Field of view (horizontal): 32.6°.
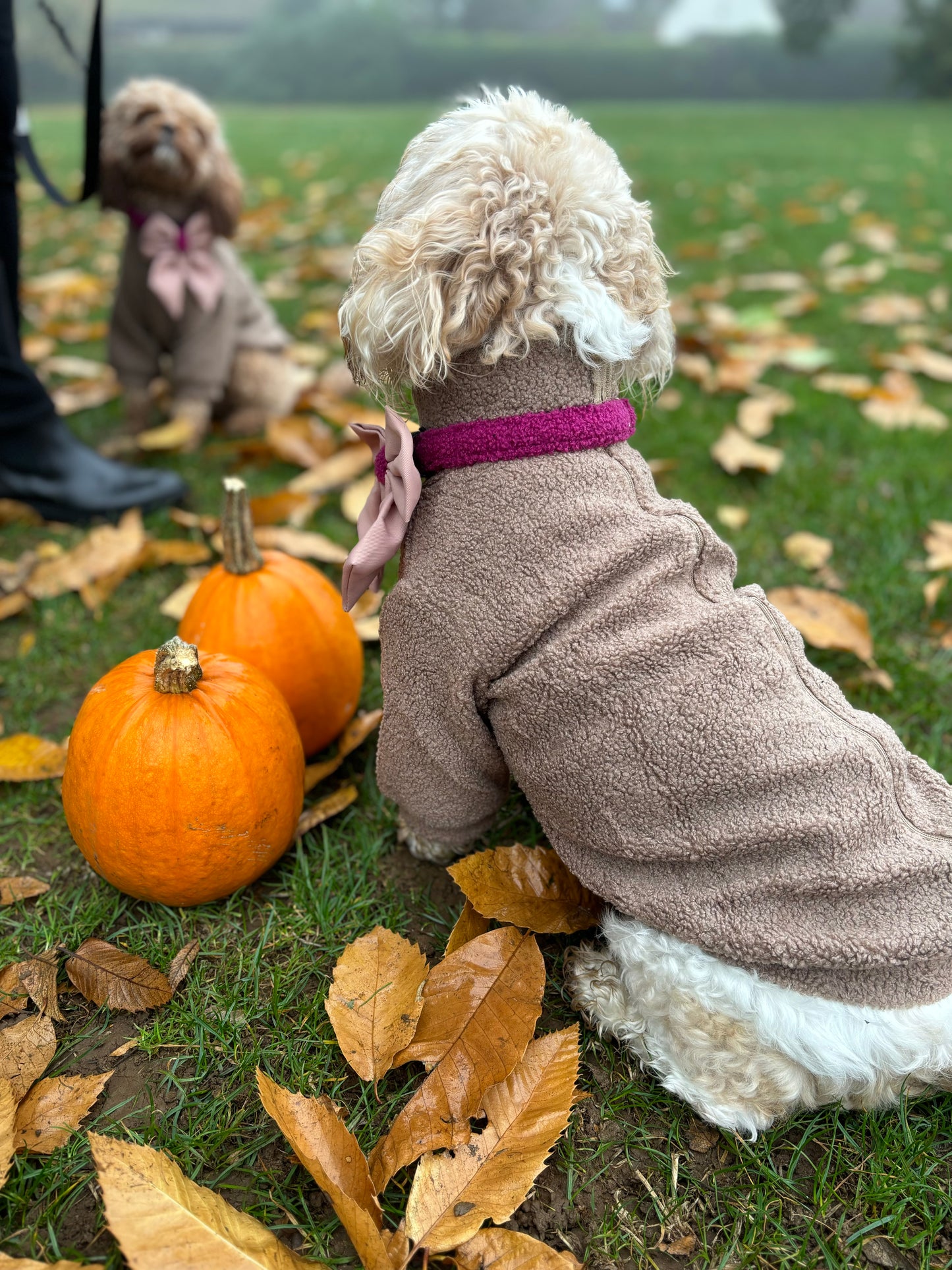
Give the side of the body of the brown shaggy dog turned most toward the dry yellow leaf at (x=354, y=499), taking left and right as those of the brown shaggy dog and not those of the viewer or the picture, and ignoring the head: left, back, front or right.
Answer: left

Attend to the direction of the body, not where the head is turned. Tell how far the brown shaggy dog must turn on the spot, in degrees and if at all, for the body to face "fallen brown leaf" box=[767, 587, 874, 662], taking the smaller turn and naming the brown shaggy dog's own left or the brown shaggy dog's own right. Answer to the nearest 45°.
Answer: approximately 90° to the brown shaggy dog's own left

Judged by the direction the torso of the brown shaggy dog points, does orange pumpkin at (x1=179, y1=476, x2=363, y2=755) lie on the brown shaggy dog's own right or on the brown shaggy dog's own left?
on the brown shaggy dog's own left

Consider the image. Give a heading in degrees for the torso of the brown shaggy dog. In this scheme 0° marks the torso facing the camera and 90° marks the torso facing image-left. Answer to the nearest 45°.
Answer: approximately 45°

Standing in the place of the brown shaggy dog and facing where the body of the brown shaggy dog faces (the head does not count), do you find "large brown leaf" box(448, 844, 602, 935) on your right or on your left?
on your left
